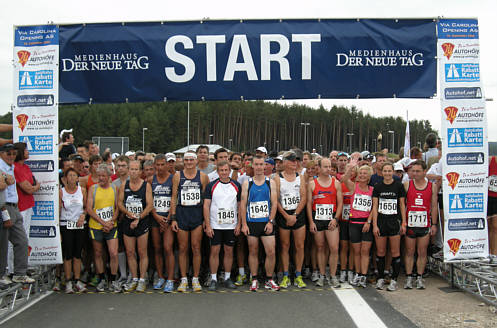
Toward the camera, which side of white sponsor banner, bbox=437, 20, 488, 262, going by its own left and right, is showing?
front

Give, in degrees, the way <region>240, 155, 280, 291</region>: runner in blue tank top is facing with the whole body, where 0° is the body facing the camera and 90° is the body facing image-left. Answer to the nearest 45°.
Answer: approximately 0°

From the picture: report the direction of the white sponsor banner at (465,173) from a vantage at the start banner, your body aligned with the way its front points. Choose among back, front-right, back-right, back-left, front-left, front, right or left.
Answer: left

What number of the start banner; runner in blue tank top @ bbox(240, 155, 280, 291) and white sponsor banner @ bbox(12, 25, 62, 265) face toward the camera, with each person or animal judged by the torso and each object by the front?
3

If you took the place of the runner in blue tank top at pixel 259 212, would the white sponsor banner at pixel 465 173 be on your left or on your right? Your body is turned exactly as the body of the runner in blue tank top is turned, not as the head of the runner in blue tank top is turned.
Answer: on your left

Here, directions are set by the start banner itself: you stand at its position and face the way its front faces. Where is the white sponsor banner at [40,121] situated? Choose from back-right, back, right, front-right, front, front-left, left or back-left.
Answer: right

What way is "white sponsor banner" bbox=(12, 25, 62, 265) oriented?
toward the camera
